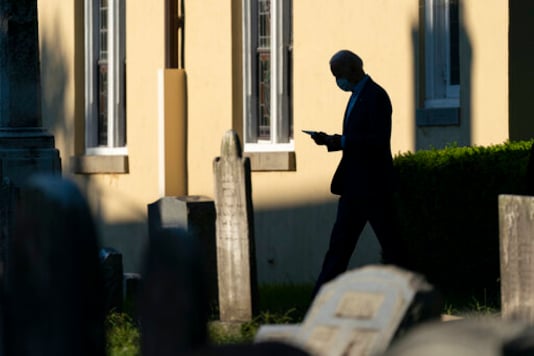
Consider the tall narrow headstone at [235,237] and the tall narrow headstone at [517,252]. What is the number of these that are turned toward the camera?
2

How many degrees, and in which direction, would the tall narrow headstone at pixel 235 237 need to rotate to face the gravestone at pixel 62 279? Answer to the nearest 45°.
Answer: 0° — it already faces it

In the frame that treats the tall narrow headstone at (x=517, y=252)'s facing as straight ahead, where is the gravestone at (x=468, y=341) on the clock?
The gravestone is roughly at 12 o'clock from the tall narrow headstone.

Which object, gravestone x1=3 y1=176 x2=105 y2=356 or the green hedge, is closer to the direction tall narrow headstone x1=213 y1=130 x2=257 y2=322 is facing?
the gravestone

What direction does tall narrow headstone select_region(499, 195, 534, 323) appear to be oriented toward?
toward the camera

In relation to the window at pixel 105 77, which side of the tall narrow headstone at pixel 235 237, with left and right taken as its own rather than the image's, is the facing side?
back

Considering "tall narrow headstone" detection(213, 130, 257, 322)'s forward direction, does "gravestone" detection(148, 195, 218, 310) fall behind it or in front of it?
behind

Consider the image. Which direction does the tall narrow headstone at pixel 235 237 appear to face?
toward the camera

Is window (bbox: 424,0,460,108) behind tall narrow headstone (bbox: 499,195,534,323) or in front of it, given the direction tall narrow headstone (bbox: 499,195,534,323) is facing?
behind
